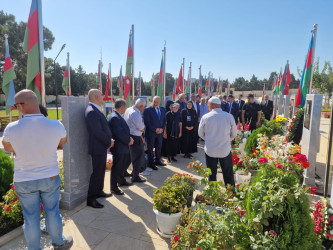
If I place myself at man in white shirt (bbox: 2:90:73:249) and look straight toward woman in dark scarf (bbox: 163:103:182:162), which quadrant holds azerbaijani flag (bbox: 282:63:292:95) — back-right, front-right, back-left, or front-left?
front-right

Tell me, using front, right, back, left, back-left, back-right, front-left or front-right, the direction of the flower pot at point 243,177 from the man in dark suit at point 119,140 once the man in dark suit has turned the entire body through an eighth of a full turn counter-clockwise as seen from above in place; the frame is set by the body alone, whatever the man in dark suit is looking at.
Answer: front-right

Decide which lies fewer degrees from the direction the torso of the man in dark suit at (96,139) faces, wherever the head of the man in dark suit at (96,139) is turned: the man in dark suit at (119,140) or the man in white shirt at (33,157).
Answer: the man in dark suit

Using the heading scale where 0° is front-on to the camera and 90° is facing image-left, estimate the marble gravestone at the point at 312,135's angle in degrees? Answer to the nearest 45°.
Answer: approximately 45°

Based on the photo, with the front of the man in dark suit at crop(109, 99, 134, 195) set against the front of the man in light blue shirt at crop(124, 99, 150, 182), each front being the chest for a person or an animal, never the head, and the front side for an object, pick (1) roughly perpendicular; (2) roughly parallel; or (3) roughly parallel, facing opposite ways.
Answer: roughly parallel

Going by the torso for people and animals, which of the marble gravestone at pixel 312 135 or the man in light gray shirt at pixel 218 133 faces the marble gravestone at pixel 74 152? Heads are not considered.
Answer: the marble gravestone at pixel 312 135

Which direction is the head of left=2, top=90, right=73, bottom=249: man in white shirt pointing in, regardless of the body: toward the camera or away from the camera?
away from the camera

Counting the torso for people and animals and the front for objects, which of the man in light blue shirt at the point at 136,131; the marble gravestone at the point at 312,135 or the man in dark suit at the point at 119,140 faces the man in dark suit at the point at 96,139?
the marble gravestone

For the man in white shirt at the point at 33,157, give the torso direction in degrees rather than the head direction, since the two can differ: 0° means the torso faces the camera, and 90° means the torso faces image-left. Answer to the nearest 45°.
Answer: approximately 180°

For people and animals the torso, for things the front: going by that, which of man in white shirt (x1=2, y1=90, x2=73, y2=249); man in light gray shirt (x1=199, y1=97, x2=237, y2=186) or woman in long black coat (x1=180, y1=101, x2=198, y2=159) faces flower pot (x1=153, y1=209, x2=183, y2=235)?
the woman in long black coat

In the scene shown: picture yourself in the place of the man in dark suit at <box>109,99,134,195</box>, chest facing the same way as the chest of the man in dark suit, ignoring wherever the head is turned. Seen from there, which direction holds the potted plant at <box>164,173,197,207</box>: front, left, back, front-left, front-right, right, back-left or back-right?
front-right

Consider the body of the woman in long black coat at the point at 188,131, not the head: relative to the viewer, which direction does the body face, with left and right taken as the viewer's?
facing the viewer

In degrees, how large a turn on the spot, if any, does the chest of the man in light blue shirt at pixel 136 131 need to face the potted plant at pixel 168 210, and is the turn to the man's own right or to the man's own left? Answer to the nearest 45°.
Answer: approximately 90° to the man's own right

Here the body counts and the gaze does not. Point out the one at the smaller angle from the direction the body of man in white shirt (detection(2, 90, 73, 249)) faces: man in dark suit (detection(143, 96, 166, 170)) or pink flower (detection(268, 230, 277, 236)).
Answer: the man in dark suit

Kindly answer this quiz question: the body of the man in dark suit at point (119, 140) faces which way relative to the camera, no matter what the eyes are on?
to the viewer's right

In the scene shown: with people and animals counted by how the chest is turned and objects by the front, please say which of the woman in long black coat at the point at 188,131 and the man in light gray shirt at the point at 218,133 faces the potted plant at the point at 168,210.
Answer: the woman in long black coat

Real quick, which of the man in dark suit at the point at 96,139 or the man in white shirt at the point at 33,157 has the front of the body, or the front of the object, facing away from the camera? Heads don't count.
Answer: the man in white shirt

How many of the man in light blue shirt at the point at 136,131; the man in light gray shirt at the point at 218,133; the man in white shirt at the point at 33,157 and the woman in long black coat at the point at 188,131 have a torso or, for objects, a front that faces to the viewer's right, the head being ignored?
1

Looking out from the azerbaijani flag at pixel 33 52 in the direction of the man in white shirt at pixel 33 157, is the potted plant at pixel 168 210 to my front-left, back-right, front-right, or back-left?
front-left
